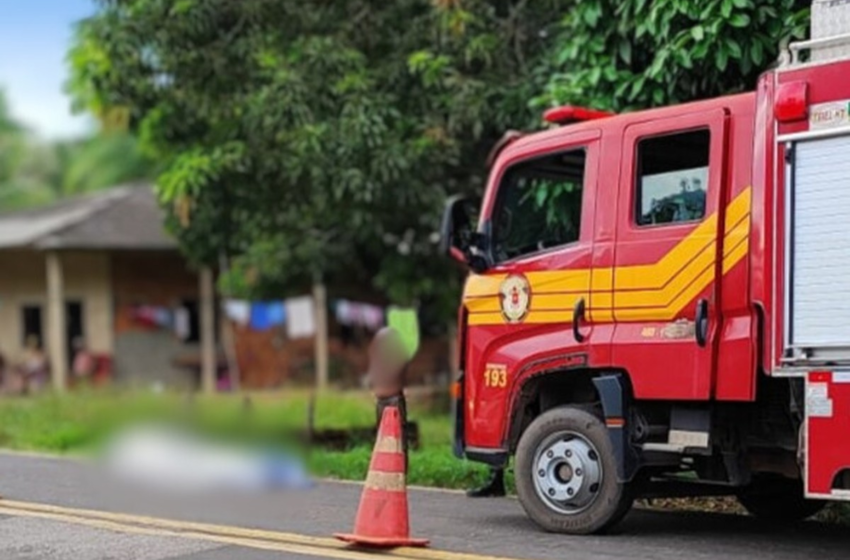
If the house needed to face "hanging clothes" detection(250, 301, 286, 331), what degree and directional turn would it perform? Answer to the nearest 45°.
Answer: approximately 45° to its left

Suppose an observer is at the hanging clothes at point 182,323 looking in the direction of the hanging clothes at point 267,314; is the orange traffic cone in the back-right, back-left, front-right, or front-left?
front-right

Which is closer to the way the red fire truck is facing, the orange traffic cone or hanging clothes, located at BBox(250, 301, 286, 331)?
the orange traffic cone

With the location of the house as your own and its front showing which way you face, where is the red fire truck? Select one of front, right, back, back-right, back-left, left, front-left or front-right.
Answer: front

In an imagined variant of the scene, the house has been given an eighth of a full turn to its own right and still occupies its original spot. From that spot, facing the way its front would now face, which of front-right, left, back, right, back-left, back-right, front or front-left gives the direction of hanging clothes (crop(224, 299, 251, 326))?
left

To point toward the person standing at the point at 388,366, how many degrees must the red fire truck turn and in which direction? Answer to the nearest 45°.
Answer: approximately 45° to its right

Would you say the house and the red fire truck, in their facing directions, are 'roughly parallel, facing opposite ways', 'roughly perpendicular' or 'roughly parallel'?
roughly perpendicular

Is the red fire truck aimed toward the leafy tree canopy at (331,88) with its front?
no

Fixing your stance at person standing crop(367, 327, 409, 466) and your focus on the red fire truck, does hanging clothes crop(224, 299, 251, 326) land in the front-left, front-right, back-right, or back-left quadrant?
back-left

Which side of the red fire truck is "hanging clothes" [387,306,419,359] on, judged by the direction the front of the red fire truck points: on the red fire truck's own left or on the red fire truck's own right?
on the red fire truck's own right

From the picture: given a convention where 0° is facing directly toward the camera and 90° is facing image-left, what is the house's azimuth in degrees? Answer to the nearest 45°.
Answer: approximately 0°

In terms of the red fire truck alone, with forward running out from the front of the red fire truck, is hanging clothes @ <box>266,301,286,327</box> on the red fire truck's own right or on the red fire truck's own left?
on the red fire truck's own right

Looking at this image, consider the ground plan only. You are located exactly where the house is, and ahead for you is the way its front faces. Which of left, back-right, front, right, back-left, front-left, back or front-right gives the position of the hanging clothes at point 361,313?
front-left

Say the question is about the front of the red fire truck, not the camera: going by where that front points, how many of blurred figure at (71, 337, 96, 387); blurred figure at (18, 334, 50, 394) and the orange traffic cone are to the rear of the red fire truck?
0

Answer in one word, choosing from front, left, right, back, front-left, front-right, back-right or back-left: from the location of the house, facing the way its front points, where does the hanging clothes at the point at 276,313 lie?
front-left

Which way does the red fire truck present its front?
to the viewer's left
